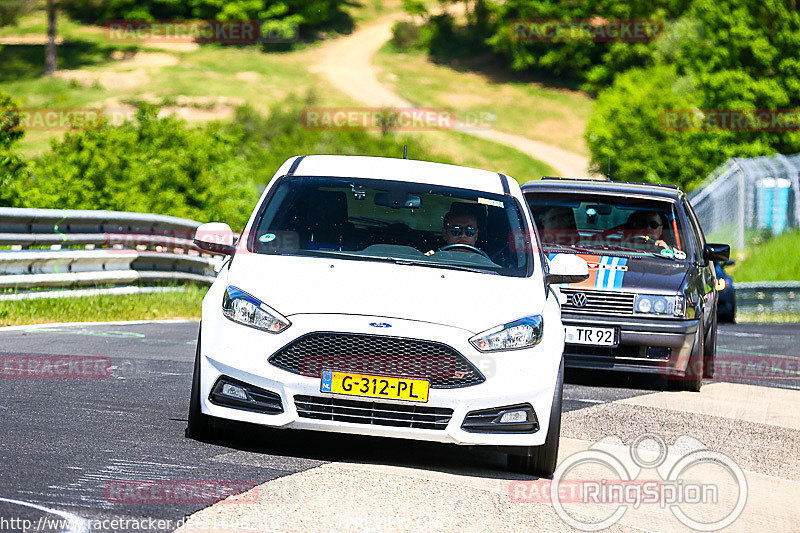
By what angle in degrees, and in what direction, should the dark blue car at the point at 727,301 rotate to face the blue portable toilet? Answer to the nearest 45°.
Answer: approximately 180°

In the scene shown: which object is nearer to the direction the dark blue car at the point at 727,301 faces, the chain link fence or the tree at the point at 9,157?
the tree

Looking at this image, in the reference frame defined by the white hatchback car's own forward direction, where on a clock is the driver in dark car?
The driver in dark car is roughly at 7 o'clock from the white hatchback car.

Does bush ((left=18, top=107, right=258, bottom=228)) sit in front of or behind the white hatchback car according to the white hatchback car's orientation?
behind

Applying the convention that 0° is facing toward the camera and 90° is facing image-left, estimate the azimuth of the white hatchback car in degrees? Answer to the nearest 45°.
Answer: approximately 0°

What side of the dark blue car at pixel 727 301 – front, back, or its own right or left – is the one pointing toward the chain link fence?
back

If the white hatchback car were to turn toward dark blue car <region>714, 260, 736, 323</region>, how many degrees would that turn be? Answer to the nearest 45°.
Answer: approximately 180°

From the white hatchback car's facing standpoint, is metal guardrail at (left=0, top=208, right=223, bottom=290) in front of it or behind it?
behind

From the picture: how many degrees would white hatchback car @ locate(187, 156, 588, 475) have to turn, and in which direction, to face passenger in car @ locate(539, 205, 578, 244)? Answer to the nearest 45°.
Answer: approximately 180°
